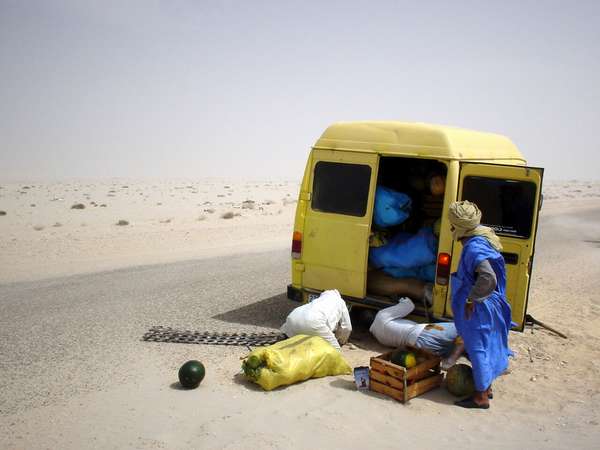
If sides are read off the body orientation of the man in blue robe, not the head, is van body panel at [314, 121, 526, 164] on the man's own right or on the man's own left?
on the man's own right

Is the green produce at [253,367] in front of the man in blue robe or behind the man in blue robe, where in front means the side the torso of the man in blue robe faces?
in front

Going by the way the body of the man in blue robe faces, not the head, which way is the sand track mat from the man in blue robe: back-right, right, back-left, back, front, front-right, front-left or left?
front

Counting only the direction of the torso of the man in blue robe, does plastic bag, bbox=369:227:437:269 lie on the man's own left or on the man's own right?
on the man's own right

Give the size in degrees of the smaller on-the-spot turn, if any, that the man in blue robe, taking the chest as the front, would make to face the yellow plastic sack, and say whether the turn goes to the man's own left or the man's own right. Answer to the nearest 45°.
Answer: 0° — they already face it

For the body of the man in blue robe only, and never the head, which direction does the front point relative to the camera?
to the viewer's left

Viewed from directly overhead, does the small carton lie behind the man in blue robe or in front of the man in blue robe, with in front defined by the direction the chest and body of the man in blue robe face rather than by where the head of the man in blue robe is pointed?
in front

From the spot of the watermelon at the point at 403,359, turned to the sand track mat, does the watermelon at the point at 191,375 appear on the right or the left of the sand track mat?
left

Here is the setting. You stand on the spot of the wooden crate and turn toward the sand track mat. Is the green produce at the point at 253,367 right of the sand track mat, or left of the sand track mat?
left

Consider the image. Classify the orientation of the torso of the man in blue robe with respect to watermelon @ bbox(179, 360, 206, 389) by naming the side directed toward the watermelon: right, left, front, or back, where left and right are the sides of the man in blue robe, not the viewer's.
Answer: front
